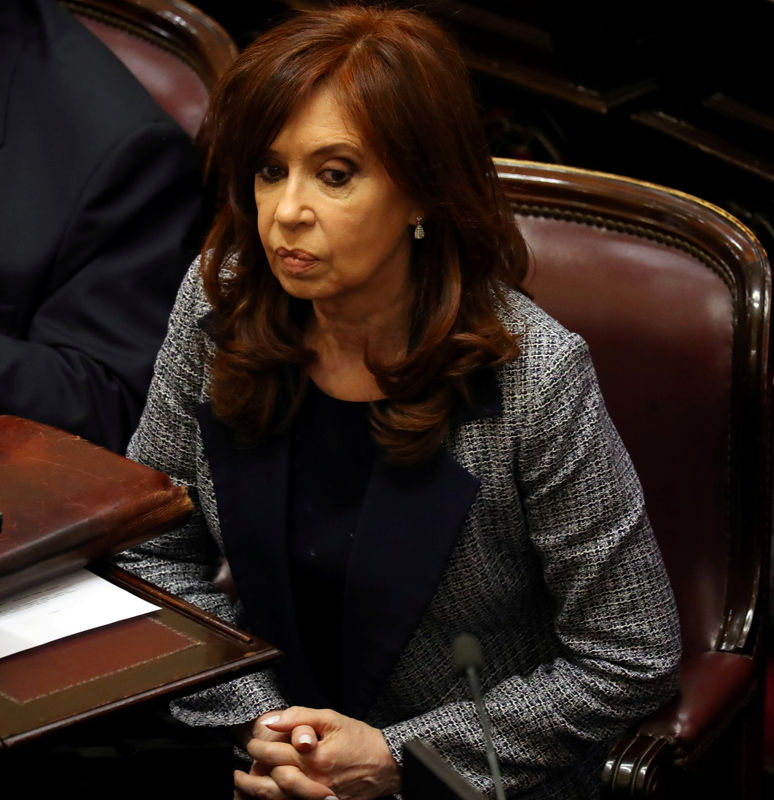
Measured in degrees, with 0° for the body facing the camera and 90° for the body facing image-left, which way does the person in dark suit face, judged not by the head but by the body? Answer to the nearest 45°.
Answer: approximately 45°

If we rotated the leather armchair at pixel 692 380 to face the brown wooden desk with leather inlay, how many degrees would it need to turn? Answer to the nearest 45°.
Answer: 0° — it already faces it

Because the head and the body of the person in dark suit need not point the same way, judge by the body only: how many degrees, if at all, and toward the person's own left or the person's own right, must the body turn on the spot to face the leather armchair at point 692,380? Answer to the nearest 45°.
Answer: approximately 90° to the person's own left

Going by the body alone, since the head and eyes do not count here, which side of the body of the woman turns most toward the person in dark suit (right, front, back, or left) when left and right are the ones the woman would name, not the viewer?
right

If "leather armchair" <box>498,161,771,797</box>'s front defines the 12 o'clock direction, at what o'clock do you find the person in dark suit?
The person in dark suit is roughly at 2 o'clock from the leather armchair.

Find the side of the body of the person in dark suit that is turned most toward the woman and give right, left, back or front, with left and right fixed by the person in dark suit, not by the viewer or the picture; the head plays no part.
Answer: left

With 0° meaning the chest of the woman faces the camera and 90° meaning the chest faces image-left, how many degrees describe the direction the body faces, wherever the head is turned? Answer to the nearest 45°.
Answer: approximately 45°
